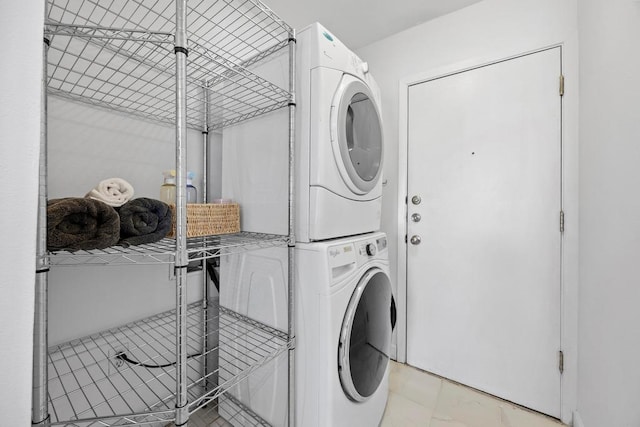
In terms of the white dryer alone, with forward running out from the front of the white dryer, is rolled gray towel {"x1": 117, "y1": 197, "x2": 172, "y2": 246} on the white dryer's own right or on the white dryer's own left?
on the white dryer's own right

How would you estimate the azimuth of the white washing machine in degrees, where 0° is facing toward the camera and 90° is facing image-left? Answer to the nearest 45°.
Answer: approximately 315°

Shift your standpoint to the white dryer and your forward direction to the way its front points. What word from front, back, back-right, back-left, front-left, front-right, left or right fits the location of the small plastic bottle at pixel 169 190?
back-right

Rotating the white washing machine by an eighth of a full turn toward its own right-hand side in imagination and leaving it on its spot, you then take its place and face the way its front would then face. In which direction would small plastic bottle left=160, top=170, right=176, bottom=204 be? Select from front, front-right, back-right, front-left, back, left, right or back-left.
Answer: right

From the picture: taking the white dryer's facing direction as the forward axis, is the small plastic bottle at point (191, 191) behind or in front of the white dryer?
behind

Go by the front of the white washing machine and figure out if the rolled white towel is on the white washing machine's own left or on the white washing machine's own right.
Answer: on the white washing machine's own right

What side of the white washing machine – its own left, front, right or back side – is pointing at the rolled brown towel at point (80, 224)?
right

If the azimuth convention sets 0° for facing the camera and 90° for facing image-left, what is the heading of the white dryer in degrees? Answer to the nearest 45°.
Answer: approximately 315°

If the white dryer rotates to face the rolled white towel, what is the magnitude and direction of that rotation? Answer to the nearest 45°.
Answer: approximately 90° to its right

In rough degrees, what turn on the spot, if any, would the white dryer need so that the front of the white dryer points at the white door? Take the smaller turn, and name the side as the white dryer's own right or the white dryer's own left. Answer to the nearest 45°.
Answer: approximately 90° to the white dryer's own left
